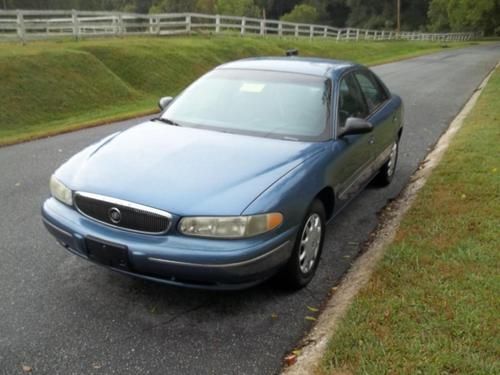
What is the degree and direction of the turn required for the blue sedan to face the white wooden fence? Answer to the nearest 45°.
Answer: approximately 135° to its right

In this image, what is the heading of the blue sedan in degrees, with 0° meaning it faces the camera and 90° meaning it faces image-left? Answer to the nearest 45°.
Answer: approximately 45°
